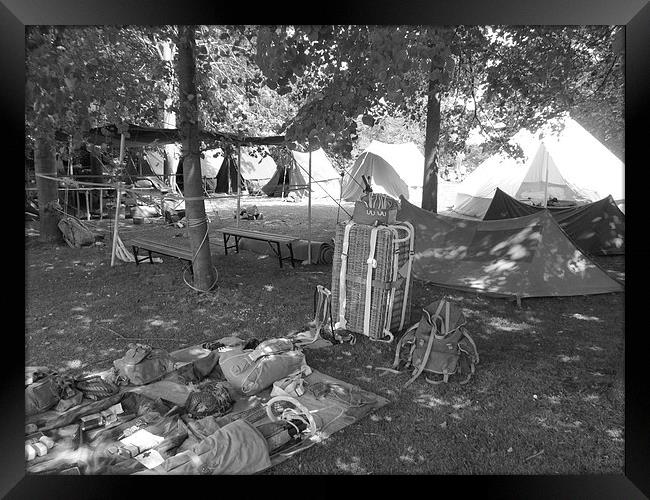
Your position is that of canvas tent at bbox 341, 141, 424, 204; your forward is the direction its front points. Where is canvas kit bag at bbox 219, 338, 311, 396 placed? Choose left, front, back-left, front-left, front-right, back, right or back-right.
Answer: front-left

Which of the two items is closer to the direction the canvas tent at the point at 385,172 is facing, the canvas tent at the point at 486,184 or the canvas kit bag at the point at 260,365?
the canvas kit bag

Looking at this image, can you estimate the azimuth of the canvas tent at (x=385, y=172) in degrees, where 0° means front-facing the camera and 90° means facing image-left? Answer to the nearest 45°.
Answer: approximately 45°

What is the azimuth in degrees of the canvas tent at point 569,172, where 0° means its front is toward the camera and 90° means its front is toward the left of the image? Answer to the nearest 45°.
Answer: approximately 45°
